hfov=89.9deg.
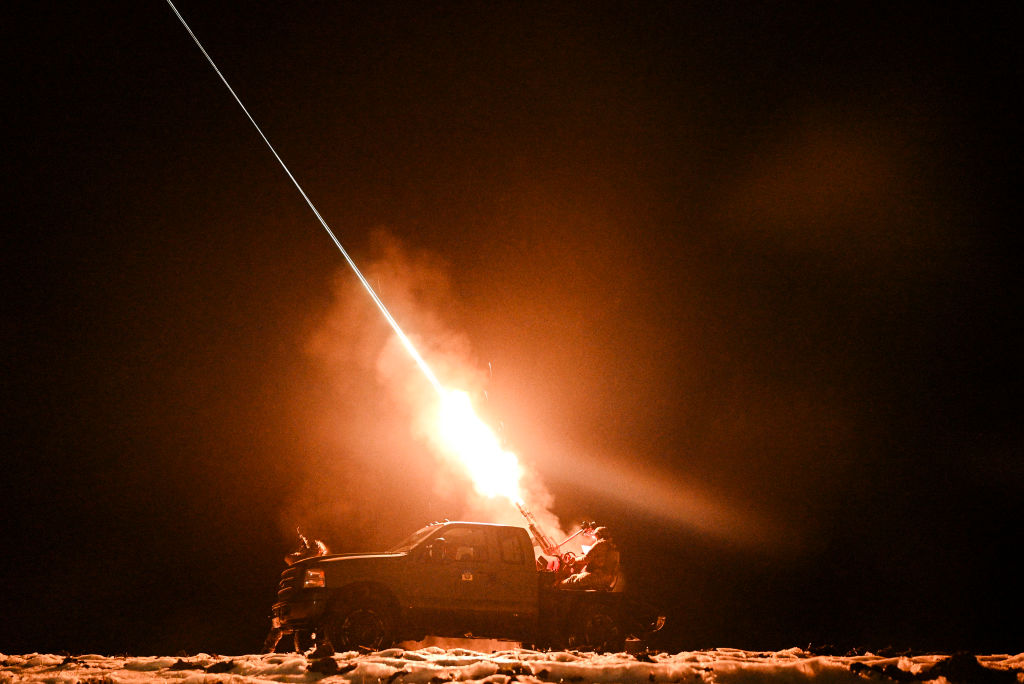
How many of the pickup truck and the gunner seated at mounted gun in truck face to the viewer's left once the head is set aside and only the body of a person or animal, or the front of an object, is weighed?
2

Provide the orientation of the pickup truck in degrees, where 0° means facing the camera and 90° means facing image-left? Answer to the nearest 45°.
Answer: approximately 90°

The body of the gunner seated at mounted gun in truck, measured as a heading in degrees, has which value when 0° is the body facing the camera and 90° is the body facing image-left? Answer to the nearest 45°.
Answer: approximately 90°
